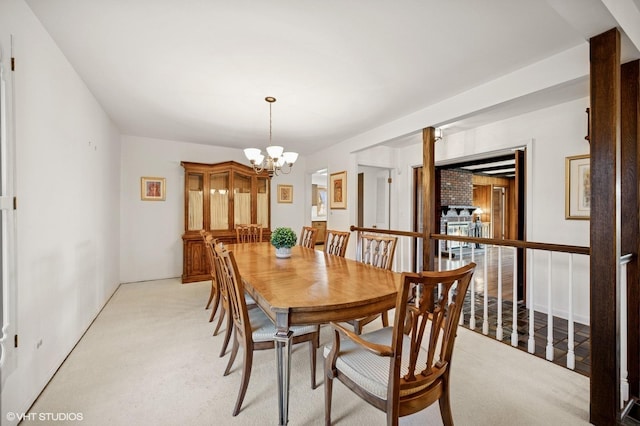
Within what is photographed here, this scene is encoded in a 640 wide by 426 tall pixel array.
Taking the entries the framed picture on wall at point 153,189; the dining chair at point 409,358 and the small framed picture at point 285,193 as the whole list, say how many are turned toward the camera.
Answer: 2

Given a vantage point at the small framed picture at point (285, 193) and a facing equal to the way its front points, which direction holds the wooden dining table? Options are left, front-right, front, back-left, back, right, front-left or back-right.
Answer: front

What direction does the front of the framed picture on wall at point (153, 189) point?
toward the camera

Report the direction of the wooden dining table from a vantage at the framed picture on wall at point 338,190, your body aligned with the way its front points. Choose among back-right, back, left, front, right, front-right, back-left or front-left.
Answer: front-left

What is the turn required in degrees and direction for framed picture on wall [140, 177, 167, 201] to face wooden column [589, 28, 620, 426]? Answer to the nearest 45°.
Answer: approximately 45° to its left

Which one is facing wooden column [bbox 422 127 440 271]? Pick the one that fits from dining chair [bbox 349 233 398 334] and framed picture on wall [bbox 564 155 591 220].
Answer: the framed picture on wall

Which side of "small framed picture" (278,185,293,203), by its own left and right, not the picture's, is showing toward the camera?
front

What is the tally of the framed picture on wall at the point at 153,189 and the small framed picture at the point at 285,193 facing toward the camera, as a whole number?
2

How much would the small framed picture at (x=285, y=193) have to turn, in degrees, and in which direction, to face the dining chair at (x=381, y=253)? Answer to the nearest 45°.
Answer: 0° — it already faces it

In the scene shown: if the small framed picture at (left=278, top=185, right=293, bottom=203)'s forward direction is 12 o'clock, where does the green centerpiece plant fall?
The green centerpiece plant is roughly at 12 o'clock from the small framed picture.

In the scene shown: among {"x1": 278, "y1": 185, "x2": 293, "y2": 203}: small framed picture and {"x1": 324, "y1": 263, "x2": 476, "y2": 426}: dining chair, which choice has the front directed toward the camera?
the small framed picture

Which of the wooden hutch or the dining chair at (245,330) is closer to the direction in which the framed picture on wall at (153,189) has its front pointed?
the dining chair

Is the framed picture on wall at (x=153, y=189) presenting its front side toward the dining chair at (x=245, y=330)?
yes

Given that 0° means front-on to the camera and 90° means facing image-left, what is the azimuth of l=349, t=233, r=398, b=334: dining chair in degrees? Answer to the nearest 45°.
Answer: approximately 45°

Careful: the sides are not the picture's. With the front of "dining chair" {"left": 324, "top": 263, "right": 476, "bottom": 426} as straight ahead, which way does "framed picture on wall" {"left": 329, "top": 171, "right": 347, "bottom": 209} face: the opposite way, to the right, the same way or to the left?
to the left

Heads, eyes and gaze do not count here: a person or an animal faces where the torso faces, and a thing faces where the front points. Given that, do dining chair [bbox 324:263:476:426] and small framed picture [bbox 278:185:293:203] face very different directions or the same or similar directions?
very different directions

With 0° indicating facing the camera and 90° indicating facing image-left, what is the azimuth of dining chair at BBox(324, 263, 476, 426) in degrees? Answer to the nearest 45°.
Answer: approximately 135°

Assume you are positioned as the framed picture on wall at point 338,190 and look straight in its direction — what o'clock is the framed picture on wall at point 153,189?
the framed picture on wall at point 153,189 is roughly at 1 o'clock from the framed picture on wall at point 338,190.
